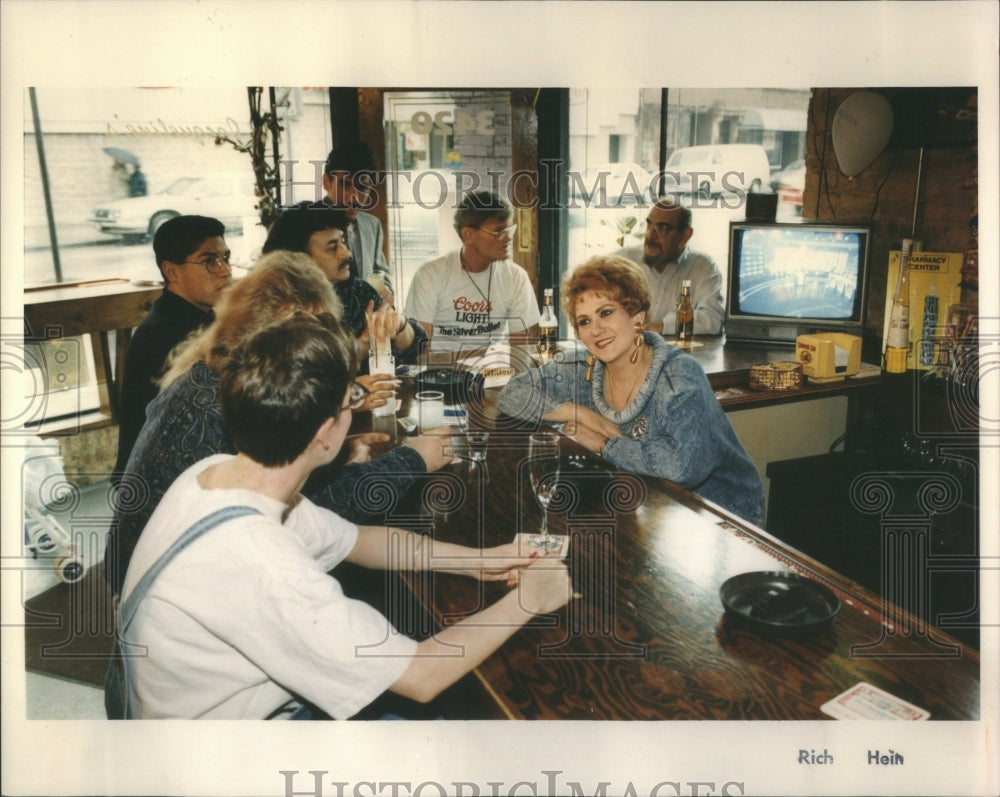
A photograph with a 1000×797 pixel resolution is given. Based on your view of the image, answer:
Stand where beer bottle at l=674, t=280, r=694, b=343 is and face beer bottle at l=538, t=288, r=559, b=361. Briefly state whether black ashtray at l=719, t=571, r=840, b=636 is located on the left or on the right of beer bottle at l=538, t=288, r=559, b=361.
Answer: left

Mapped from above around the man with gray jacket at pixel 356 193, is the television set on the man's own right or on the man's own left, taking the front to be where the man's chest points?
on the man's own left

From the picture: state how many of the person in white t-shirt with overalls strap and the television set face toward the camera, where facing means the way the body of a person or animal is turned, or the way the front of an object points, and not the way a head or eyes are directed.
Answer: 1

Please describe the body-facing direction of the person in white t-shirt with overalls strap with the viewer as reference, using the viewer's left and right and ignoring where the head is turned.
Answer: facing away from the viewer and to the right of the viewer

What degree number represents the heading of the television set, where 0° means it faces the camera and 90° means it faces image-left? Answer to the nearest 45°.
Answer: approximately 0°

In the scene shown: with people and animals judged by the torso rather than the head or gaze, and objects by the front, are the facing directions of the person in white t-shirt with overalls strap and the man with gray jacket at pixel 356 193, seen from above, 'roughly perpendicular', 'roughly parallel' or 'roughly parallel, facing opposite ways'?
roughly perpendicular

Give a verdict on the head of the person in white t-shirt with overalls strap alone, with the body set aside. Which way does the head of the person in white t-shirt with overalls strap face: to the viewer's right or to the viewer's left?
to the viewer's right

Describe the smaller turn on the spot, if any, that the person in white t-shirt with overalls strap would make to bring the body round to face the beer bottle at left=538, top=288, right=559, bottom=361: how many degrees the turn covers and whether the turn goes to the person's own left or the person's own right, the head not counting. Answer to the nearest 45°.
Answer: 0° — they already face it

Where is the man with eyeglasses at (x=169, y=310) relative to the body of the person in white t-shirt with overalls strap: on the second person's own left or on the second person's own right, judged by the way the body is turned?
on the second person's own left

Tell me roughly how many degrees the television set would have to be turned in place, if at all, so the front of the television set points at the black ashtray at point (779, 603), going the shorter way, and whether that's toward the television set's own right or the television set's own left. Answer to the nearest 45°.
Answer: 0° — it already faces it

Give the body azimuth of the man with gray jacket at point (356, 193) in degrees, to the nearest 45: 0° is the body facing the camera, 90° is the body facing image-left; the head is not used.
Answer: approximately 315°
